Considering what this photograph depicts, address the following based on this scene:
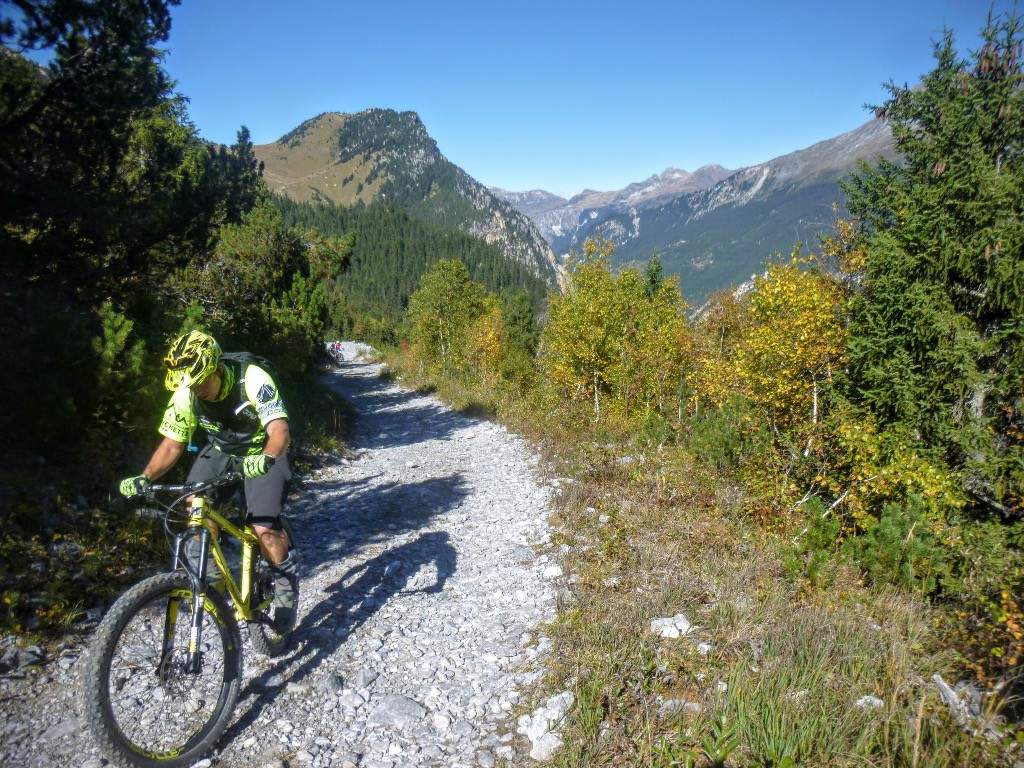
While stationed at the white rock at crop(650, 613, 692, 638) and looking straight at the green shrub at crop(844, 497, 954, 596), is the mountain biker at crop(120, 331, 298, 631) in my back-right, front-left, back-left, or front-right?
back-left

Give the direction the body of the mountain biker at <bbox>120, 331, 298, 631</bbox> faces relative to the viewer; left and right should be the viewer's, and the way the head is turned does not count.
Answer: facing the viewer and to the left of the viewer

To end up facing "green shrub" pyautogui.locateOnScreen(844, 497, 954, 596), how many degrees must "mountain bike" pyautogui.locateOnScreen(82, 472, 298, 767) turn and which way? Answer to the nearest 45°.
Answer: approximately 135° to its left

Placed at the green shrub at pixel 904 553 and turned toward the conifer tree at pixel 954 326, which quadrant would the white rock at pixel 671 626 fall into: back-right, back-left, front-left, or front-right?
back-left

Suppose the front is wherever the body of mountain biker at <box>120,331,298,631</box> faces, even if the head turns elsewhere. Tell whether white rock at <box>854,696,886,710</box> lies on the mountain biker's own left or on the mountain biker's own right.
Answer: on the mountain biker's own left
